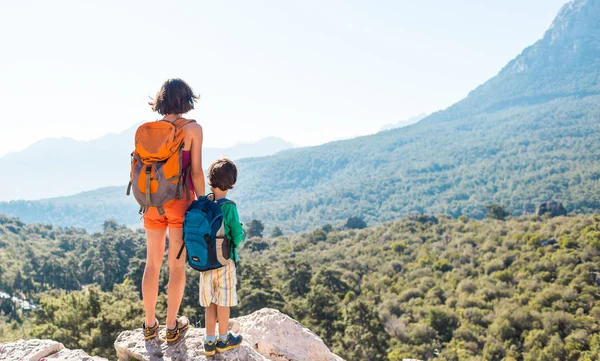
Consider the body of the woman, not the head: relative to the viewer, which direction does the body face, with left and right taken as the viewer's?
facing away from the viewer and to the right of the viewer

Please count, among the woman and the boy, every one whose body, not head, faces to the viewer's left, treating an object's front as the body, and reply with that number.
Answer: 0

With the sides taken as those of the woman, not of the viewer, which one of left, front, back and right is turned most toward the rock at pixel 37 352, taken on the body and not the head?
left

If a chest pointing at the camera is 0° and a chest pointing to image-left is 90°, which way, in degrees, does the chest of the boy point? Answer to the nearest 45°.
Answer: approximately 225°

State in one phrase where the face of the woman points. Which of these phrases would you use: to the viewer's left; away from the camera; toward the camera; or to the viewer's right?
away from the camera

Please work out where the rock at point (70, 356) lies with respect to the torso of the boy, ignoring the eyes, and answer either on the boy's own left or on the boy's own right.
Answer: on the boy's own left
